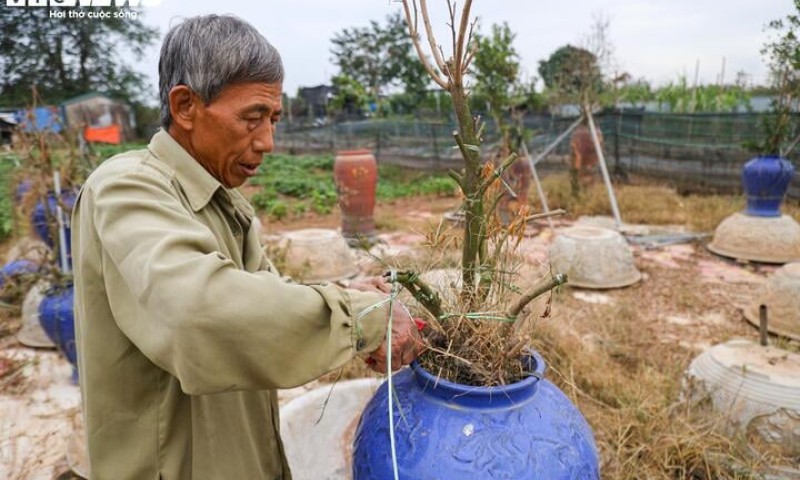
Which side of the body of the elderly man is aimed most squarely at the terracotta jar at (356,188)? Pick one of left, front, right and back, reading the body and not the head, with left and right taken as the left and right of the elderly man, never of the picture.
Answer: left

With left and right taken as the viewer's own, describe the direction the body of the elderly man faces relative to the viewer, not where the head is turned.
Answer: facing to the right of the viewer

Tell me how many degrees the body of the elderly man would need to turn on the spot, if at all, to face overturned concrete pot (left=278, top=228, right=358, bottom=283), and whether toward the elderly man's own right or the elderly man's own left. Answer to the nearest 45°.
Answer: approximately 90° to the elderly man's own left

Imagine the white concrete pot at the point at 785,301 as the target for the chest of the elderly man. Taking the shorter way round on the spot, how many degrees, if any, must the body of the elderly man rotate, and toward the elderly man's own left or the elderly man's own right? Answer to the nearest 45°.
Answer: approximately 45° to the elderly man's own left

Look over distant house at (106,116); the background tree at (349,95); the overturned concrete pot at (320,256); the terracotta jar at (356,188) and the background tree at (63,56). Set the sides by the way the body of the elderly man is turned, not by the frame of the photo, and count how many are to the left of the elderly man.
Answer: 5

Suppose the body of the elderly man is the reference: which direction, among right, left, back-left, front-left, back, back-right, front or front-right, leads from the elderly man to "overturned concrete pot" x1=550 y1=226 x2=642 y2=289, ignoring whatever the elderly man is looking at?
front-left

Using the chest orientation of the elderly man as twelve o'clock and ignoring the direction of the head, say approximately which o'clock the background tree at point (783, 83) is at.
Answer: The background tree is roughly at 11 o'clock from the elderly man.

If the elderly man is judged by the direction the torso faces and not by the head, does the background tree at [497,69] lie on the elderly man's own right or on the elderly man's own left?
on the elderly man's own left

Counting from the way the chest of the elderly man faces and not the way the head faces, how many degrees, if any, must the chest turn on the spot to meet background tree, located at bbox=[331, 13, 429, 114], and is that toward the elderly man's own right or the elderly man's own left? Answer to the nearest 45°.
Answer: approximately 90° to the elderly man's own left
